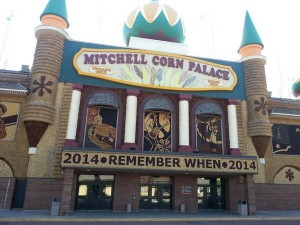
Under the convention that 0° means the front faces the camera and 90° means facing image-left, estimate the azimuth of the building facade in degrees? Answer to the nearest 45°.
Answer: approximately 0°
